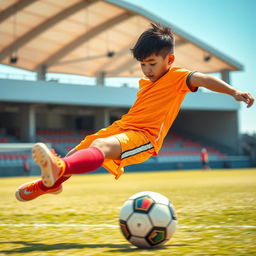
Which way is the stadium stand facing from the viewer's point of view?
toward the camera

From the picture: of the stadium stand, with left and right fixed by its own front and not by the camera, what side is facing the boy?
front

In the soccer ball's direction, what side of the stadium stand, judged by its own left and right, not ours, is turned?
front
